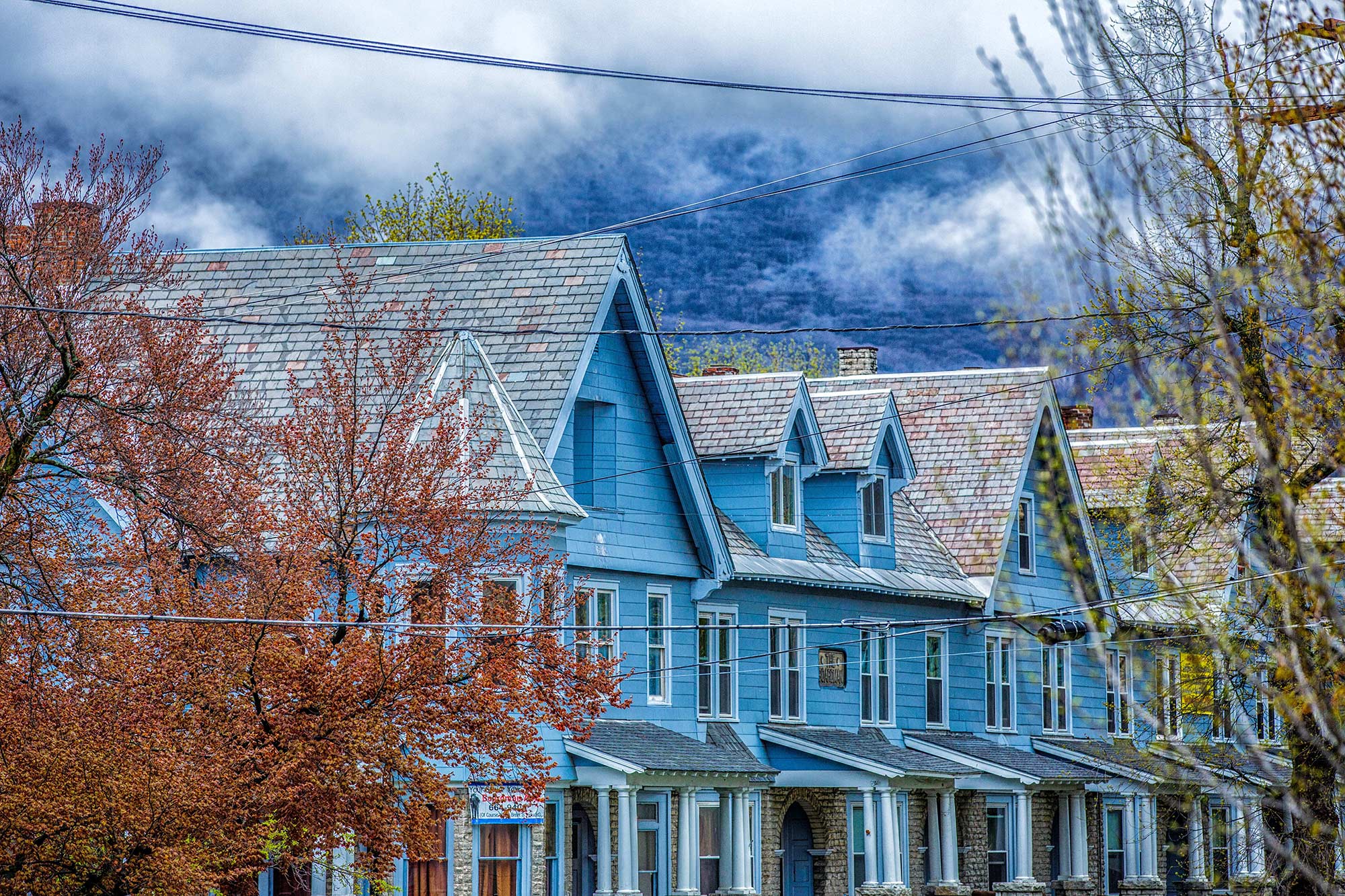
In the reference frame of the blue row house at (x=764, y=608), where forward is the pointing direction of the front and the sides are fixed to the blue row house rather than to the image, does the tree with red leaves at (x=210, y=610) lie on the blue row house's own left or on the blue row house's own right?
on the blue row house's own right

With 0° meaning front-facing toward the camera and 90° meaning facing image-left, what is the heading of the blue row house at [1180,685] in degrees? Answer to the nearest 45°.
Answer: approximately 315°

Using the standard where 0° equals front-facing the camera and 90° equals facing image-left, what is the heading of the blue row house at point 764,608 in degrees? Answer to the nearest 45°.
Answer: approximately 315°

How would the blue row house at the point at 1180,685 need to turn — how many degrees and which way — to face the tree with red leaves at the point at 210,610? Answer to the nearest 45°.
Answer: approximately 135° to its right
